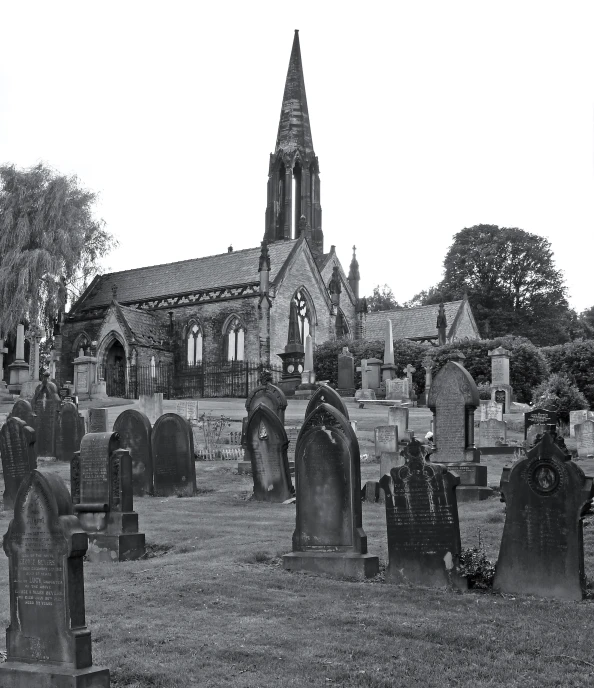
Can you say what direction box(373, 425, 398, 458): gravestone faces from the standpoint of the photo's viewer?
facing the viewer

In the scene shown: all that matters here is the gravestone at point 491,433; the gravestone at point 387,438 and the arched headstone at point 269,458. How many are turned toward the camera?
3

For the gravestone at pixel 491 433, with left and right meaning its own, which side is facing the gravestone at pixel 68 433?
right

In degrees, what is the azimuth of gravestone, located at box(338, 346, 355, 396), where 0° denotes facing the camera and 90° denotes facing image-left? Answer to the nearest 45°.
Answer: approximately 0°

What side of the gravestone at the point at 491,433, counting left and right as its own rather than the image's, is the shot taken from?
front

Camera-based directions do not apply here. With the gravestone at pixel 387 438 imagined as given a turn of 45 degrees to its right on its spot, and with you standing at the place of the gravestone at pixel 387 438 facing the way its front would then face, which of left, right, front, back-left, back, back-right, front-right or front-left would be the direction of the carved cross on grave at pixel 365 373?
back-right

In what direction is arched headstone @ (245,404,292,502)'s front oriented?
toward the camera

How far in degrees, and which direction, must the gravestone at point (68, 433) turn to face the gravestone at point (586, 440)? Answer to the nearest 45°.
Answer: approximately 90° to its left

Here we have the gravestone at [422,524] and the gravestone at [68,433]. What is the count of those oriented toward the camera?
2

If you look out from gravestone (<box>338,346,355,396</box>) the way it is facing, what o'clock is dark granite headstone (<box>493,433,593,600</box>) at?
The dark granite headstone is roughly at 12 o'clock from the gravestone.

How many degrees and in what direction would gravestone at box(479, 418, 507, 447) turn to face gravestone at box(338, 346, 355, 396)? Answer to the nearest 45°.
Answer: approximately 180°
